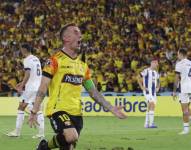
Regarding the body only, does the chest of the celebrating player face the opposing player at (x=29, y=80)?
no

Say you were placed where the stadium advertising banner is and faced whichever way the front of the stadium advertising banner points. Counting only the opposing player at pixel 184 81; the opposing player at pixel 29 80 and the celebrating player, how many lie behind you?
0

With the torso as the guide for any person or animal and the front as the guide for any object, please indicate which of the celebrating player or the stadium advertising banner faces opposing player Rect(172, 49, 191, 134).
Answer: the stadium advertising banner

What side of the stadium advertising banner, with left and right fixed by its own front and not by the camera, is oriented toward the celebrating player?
front

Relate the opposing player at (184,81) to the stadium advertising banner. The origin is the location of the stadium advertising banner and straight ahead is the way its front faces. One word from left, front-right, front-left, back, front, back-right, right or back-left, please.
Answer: front

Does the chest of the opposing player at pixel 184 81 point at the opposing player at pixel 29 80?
no

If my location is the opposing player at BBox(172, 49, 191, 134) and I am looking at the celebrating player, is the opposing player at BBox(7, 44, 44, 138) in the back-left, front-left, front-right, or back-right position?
front-right

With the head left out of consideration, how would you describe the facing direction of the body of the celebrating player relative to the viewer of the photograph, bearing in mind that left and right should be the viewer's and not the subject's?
facing the viewer and to the right of the viewer

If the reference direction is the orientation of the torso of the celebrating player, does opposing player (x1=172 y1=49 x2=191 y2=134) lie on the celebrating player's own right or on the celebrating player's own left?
on the celebrating player's own left

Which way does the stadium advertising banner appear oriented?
toward the camera
